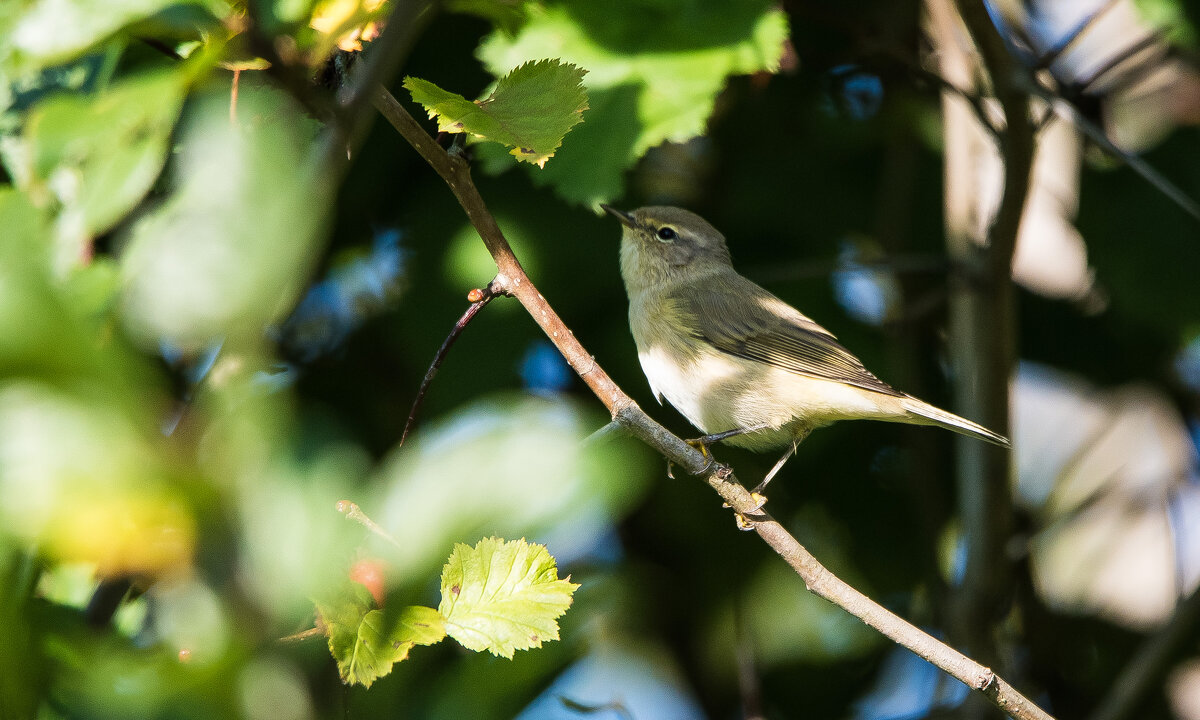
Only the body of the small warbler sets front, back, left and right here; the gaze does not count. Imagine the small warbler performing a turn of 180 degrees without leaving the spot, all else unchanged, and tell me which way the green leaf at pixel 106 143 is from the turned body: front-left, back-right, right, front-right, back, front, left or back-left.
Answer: right

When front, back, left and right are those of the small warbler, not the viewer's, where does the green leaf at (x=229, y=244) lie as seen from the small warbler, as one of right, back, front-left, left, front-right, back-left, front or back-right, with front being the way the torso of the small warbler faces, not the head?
left

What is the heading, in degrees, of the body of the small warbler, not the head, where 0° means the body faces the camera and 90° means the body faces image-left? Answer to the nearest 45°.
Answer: approximately 90°

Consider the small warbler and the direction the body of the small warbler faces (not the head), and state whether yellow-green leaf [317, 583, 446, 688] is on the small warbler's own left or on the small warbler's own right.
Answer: on the small warbler's own left
